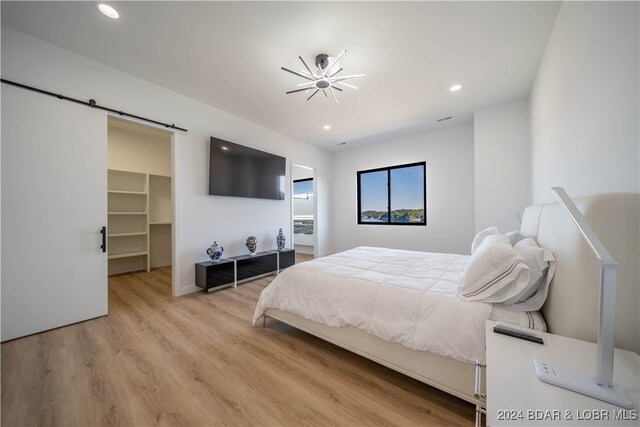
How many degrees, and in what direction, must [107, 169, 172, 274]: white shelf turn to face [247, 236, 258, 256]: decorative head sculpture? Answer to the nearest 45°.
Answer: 0° — it already faces it

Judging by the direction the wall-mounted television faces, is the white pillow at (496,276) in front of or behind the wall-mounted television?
in front

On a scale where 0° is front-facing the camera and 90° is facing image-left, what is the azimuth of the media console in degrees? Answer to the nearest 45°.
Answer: approximately 315°

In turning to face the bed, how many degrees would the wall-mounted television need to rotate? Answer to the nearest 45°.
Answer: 0° — it already faces it

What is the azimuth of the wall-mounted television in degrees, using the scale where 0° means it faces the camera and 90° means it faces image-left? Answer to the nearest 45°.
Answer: approximately 315°

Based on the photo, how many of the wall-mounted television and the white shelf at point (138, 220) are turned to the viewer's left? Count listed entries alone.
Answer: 0

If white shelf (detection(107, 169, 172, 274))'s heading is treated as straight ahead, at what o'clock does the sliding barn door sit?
The sliding barn door is roughly at 2 o'clock from the white shelf.

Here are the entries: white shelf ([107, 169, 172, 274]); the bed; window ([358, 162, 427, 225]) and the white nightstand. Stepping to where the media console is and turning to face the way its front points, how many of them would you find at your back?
1

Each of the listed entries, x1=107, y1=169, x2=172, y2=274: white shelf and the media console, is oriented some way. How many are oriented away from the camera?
0

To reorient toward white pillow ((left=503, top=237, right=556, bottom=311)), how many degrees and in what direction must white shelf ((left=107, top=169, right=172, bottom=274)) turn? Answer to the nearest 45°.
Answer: approximately 45° to its right

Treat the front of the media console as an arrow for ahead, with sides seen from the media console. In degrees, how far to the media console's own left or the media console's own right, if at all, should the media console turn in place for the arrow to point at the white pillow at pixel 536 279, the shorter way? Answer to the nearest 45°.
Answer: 0° — it already faces it
